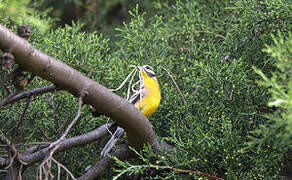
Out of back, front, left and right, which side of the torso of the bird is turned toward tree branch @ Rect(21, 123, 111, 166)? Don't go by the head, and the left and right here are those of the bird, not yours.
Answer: right

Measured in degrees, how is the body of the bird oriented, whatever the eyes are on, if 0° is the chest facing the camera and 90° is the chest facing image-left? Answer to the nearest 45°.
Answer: approximately 315°
